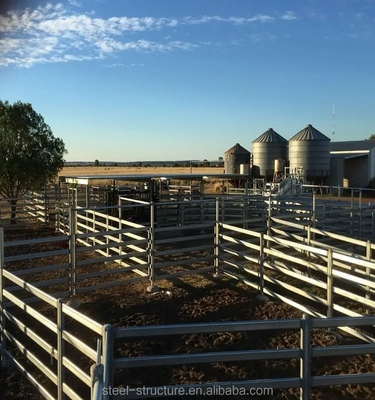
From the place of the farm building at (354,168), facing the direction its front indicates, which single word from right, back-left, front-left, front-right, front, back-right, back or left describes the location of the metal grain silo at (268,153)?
right

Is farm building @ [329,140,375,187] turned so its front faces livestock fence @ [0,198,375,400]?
yes

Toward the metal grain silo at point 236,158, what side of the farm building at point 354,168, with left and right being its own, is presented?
right

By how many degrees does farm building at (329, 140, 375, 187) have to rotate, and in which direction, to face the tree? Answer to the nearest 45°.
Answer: approximately 45° to its right

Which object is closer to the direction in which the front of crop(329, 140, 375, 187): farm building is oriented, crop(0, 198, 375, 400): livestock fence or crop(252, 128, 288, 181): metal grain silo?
the livestock fence

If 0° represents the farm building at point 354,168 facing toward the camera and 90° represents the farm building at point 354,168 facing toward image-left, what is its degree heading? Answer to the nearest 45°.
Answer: approximately 0°

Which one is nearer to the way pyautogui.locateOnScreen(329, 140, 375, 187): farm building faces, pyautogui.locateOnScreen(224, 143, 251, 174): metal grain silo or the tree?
the tree
